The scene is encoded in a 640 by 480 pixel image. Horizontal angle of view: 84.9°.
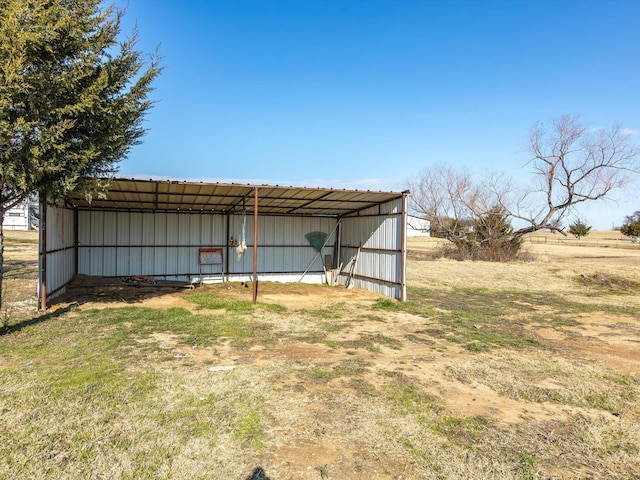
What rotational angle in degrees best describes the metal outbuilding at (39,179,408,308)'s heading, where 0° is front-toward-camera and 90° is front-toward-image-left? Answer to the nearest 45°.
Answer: approximately 0°

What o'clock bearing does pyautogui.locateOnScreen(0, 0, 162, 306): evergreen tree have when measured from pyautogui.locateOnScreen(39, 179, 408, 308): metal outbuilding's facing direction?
The evergreen tree is roughly at 1 o'clock from the metal outbuilding.
